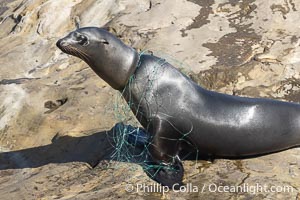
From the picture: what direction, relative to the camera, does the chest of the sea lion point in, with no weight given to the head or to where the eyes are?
to the viewer's left
